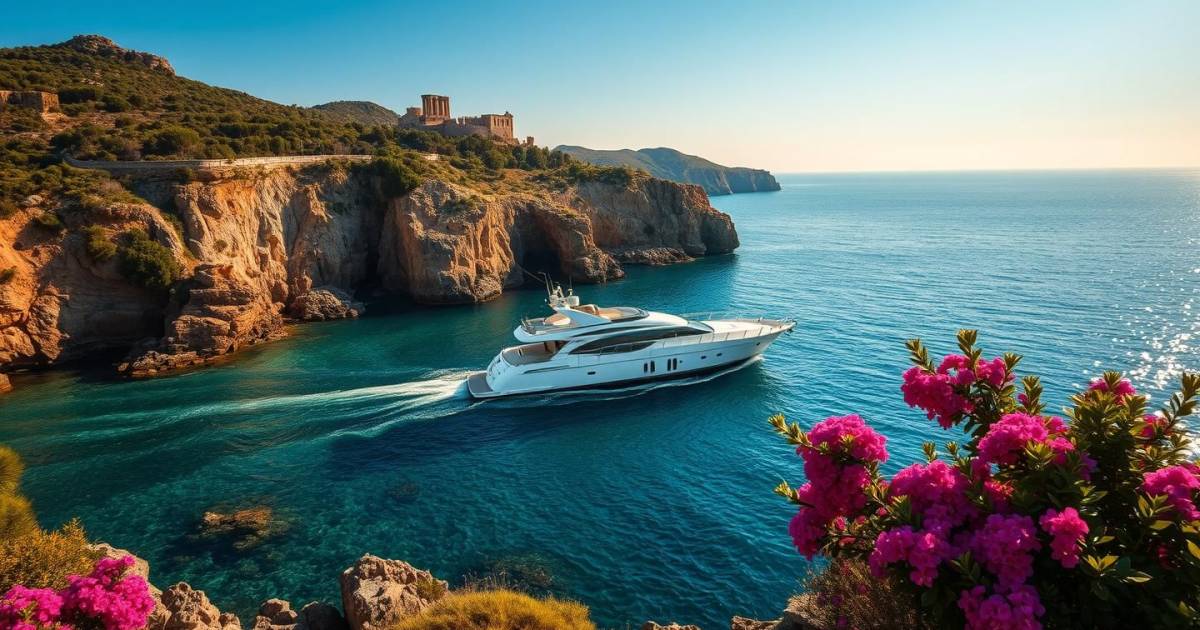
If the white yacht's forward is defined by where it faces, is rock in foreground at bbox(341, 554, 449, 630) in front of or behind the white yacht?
behind

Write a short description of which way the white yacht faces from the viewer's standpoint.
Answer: facing away from the viewer and to the right of the viewer

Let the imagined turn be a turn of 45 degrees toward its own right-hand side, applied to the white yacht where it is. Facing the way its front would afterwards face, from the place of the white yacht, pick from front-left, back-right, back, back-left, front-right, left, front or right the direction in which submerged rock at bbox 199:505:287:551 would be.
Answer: back-right

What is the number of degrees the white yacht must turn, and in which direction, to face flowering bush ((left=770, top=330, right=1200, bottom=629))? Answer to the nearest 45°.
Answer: approximately 135° to its right

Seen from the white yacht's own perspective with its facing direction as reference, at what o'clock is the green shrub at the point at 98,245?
The green shrub is roughly at 8 o'clock from the white yacht.

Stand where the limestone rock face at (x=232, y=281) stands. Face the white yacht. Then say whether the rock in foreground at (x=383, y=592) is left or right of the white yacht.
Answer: right

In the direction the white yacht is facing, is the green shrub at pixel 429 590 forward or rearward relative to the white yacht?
rearward

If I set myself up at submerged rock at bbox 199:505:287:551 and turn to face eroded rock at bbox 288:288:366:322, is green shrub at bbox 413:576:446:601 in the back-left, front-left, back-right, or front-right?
back-right

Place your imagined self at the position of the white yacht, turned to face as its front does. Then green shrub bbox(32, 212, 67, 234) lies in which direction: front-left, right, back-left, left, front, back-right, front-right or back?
back-left

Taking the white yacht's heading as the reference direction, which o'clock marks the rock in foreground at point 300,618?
The rock in foreground is roughly at 5 o'clock from the white yacht.

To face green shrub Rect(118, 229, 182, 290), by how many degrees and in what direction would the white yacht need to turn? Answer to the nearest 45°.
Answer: approximately 135° to its left
